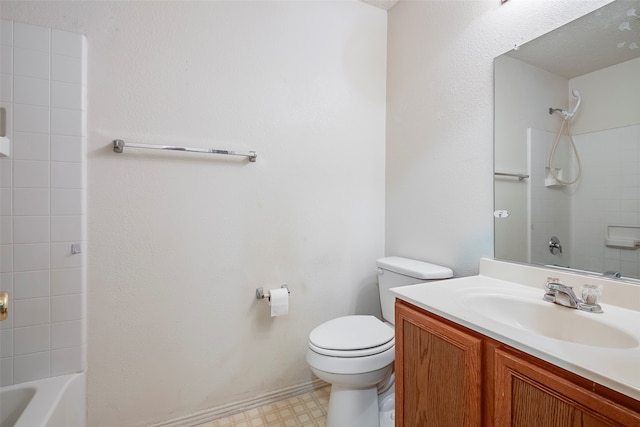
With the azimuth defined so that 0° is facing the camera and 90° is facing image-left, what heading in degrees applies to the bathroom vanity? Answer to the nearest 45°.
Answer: approximately 45°

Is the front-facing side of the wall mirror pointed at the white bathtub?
yes

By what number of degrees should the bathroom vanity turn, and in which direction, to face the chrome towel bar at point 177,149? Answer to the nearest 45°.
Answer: approximately 45° to its right
